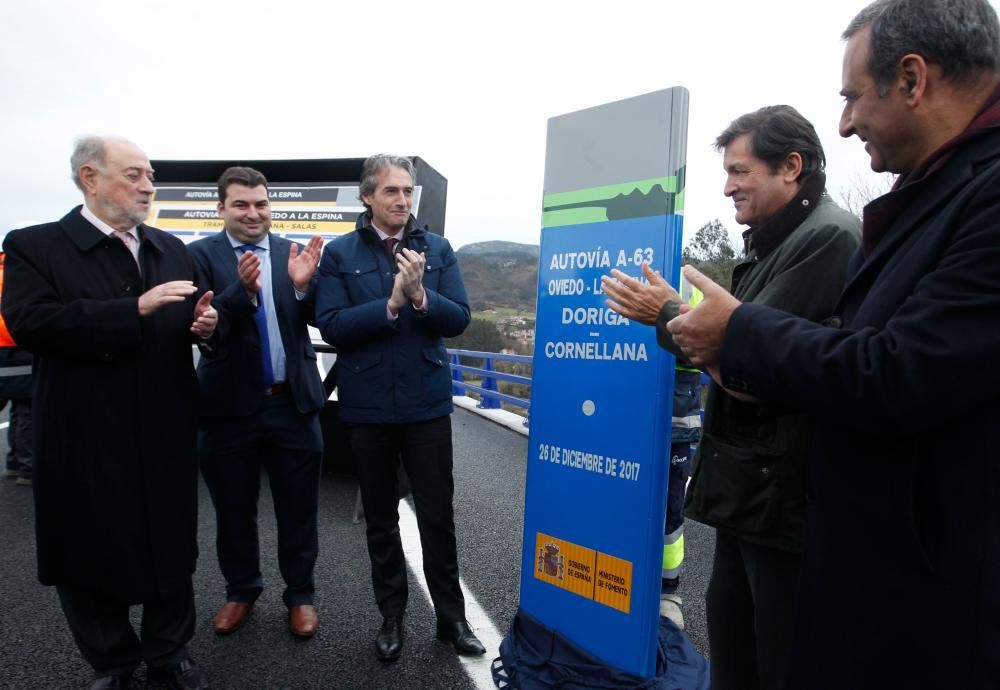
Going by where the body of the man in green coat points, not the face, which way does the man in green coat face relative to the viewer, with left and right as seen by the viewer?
facing to the left of the viewer

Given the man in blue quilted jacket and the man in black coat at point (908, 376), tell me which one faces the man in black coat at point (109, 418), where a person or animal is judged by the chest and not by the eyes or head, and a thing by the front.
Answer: the man in black coat at point (908, 376)

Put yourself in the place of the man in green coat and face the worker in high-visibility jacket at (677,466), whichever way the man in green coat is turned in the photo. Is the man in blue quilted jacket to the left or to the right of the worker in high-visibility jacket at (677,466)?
left

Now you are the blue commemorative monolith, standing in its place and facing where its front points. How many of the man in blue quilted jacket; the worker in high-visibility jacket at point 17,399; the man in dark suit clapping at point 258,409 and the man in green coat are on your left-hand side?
1

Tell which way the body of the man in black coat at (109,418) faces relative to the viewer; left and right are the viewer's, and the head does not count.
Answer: facing the viewer and to the right of the viewer

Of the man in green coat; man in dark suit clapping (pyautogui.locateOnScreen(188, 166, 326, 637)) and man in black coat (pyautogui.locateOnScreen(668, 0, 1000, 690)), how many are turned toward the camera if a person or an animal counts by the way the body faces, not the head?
1

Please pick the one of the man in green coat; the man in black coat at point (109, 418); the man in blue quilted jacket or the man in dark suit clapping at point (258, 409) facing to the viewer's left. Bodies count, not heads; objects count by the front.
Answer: the man in green coat

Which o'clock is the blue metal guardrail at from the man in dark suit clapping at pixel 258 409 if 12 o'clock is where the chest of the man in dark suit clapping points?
The blue metal guardrail is roughly at 7 o'clock from the man in dark suit clapping.

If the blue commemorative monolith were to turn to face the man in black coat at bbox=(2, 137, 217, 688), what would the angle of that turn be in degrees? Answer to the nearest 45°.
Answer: approximately 45° to its right

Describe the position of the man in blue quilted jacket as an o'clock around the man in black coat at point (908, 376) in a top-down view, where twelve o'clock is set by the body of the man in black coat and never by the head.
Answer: The man in blue quilted jacket is roughly at 1 o'clock from the man in black coat.

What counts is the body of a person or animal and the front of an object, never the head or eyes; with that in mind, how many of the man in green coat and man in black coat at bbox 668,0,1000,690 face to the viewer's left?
2

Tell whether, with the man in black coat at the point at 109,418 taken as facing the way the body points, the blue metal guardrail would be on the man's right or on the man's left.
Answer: on the man's left

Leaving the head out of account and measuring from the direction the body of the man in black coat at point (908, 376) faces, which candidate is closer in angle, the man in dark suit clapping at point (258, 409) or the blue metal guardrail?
the man in dark suit clapping

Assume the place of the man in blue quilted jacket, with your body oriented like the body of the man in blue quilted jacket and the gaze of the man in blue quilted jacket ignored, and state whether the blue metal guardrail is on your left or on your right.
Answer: on your left

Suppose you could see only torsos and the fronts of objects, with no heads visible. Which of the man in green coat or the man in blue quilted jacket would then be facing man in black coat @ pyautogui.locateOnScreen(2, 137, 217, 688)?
the man in green coat

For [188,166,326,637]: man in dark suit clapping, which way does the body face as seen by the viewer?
toward the camera

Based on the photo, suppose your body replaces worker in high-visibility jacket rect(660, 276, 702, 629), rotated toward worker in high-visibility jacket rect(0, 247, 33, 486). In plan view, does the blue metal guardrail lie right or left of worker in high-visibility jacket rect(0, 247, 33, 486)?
right

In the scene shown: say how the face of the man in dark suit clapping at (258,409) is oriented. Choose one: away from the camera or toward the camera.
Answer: toward the camera
